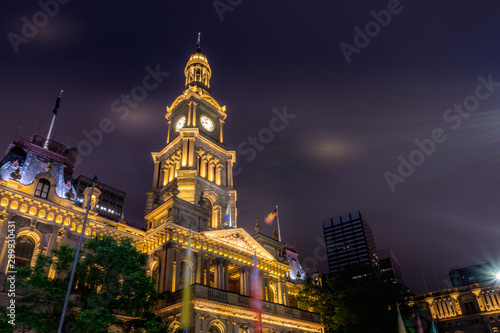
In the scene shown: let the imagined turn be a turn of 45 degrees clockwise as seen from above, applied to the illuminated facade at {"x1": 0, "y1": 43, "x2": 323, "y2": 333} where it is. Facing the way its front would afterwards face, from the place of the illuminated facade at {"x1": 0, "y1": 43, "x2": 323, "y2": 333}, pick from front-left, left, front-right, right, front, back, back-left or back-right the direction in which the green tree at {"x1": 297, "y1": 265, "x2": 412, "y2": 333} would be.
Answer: left

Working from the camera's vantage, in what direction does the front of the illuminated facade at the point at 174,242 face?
facing the viewer and to the right of the viewer

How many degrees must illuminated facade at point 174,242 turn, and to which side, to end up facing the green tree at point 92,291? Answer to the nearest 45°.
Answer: approximately 90° to its right

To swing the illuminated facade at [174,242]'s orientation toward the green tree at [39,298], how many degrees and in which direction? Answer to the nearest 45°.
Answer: approximately 90° to its right
